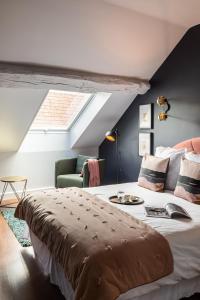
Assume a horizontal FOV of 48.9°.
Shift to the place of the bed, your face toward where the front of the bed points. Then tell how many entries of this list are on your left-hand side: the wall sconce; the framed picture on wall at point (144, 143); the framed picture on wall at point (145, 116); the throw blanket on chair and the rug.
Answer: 0

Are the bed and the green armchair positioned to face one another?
no

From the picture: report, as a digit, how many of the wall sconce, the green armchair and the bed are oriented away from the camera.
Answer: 0

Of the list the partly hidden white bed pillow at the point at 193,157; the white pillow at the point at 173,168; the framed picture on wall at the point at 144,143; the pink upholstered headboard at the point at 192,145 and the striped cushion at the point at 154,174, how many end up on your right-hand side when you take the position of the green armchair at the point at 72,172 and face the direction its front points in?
0

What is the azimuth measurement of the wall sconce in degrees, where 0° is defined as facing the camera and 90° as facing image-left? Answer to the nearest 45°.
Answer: approximately 45°

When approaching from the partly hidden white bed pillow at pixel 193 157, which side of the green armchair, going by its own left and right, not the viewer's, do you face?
left

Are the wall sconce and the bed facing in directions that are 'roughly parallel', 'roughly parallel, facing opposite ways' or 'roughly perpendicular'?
roughly parallel

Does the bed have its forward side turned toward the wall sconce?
no

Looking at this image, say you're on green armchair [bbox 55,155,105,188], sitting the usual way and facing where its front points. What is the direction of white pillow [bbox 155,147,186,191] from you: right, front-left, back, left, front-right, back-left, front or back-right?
left

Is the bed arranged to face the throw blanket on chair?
no

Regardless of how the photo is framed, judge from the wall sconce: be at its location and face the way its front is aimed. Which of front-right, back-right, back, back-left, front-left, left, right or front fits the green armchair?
front-right

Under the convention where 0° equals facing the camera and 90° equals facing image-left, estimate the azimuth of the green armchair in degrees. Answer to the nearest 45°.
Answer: approximately 45°

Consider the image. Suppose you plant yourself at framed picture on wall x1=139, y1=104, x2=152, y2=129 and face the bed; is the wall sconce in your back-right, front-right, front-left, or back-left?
front-left

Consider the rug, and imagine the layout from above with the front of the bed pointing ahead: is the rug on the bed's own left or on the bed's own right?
on the bed's own right

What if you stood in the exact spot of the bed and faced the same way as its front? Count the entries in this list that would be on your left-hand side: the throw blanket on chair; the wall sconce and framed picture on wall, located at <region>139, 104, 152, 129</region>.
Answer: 0

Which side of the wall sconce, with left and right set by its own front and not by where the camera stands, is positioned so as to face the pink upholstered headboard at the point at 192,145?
left
